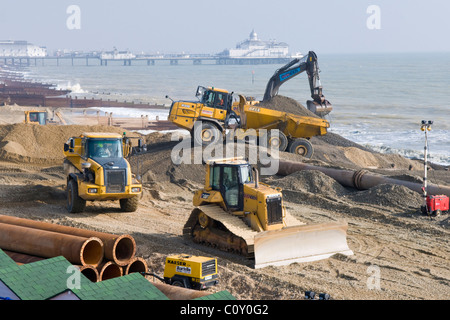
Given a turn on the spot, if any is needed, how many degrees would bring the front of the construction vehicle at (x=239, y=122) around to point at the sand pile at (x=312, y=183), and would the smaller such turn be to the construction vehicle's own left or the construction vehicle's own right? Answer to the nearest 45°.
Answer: approximately 135° to the construction vehicle's own left

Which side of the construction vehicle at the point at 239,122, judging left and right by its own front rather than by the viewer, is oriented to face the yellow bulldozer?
left

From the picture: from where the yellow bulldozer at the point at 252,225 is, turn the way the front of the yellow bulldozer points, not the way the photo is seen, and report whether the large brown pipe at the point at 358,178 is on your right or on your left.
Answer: on your left

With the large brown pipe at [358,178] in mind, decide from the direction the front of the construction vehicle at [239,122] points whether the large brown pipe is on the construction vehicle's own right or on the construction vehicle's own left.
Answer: on the construction vehicle's own left

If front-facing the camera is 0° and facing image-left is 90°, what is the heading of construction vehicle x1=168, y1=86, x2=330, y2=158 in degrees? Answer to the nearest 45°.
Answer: approximately 90°

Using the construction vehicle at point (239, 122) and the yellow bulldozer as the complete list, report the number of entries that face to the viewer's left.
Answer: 1

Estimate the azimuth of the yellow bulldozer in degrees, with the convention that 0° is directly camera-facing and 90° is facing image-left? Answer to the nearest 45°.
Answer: approximately 315°

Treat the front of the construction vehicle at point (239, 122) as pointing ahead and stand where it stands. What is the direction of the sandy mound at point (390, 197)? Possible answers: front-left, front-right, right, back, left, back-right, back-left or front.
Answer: back-left

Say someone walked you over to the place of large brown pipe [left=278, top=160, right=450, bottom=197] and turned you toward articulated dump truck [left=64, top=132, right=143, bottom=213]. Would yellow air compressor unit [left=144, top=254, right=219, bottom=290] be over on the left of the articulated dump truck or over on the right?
left

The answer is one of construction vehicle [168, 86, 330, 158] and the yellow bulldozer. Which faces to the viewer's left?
the construction vehicle
